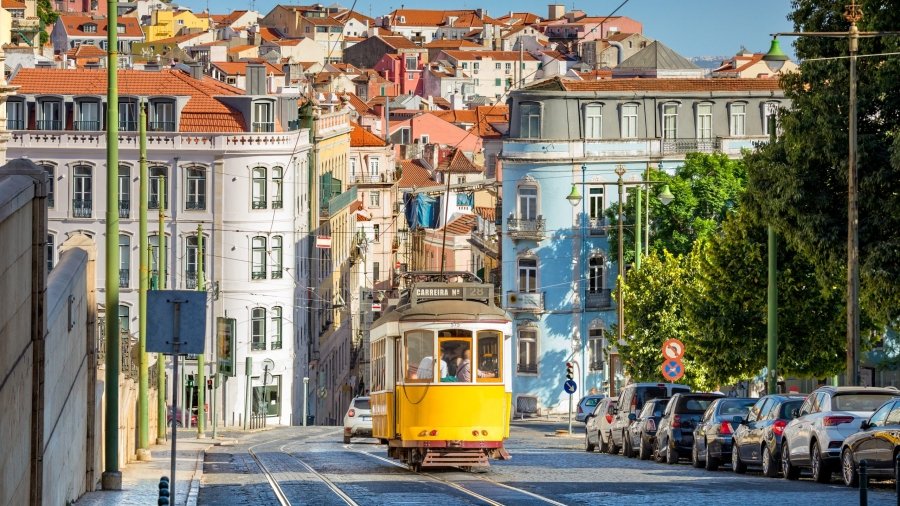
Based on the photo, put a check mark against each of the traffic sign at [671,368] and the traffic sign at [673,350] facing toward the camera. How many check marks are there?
2

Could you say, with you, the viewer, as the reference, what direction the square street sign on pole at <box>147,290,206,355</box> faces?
facing away from the viewer

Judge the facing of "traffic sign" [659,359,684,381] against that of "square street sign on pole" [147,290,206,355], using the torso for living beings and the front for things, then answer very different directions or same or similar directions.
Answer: very different directions

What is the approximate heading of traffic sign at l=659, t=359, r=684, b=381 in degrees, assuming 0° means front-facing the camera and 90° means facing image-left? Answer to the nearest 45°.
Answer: approximately 0°
